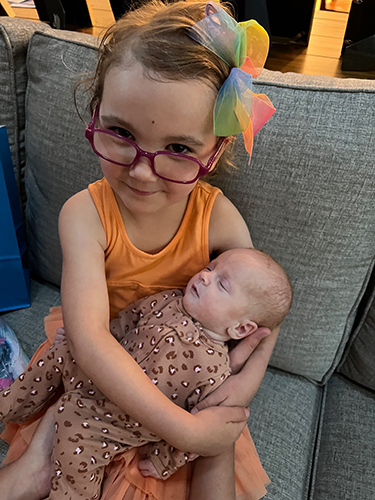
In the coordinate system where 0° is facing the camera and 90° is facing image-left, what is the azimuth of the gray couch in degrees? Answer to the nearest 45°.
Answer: approximately 0°

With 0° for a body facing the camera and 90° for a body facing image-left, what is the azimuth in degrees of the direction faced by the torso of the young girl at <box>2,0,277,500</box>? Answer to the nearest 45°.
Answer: approximately 0°

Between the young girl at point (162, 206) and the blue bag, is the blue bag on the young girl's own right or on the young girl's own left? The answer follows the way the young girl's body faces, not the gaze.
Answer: on the young girl's own right
